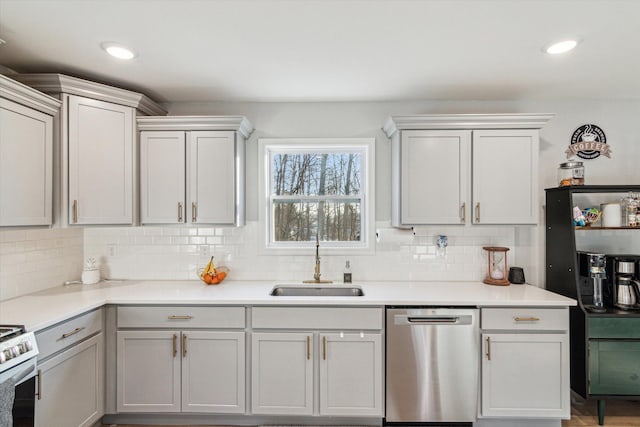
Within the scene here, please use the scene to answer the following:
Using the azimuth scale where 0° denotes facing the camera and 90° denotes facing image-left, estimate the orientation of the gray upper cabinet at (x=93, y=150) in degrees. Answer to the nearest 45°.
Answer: approximately 315°

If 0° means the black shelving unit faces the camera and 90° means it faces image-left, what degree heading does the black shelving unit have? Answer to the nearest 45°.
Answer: approximately 0°

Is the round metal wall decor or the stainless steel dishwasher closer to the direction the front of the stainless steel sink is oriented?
the stainless steel dishwasher

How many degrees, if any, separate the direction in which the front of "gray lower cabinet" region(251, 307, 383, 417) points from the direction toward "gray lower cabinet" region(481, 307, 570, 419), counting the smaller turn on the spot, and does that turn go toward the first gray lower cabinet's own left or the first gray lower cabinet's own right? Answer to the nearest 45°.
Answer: approximately 90° to the first gray lower cabinet's own left

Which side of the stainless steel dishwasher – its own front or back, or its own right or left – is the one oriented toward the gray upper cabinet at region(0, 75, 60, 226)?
right

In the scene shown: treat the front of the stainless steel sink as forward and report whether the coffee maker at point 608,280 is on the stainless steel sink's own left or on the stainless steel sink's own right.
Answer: on the stainless steel sink's own left

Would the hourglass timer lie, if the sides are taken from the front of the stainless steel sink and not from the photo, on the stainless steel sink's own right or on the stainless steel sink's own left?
on the stainless steel sink's own left
